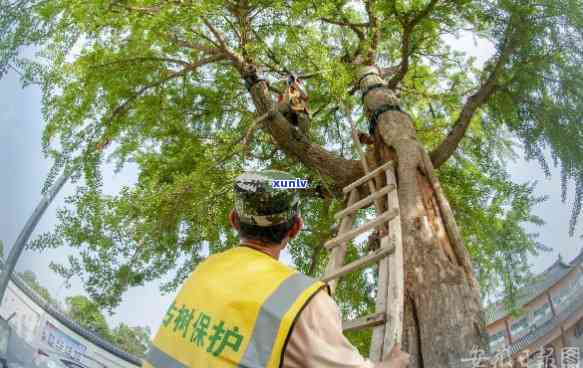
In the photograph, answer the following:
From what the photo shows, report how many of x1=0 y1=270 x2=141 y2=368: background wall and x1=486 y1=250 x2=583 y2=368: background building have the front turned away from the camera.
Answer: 0

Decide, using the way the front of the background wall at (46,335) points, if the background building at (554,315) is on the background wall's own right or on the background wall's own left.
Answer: on the background wall's own left

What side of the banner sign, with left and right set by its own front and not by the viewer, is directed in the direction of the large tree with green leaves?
front

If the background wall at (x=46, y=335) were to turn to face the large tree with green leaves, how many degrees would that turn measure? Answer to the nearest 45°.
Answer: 0° — it already faces them

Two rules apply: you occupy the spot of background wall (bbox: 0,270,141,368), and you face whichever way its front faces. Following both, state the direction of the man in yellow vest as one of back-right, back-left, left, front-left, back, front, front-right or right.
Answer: front-right

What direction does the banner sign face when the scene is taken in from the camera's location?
facing the viewer and to the right of the viewer

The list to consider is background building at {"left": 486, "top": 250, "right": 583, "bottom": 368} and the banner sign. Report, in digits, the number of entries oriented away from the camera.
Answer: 0

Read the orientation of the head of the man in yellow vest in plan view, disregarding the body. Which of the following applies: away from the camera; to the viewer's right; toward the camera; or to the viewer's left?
away from the camera

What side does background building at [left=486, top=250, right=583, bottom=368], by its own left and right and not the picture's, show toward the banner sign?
front
